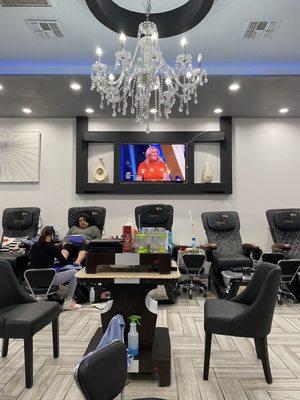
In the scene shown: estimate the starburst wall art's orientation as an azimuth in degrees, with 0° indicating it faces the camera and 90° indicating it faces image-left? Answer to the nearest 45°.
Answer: approximately 0°

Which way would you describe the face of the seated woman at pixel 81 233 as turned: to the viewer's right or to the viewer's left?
to the viewer's left

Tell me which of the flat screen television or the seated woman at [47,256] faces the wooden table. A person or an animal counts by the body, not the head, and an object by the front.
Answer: the flat screen television

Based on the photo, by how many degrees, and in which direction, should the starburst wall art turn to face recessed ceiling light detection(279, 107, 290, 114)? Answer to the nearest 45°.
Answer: approximately 45° to its left

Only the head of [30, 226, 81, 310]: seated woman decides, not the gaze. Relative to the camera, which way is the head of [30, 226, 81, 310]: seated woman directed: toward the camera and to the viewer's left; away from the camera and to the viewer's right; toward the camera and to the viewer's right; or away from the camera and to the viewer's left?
away from the camera and to the viewer's right

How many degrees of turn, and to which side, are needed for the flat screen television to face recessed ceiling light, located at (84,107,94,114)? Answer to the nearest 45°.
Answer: approximately 90° to its right

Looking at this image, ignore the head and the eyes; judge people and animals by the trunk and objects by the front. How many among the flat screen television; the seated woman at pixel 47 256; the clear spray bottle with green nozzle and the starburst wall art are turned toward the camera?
2

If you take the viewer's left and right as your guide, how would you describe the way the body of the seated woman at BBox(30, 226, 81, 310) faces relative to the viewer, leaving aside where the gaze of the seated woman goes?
facing away from the viewer and to the right of the viewer
